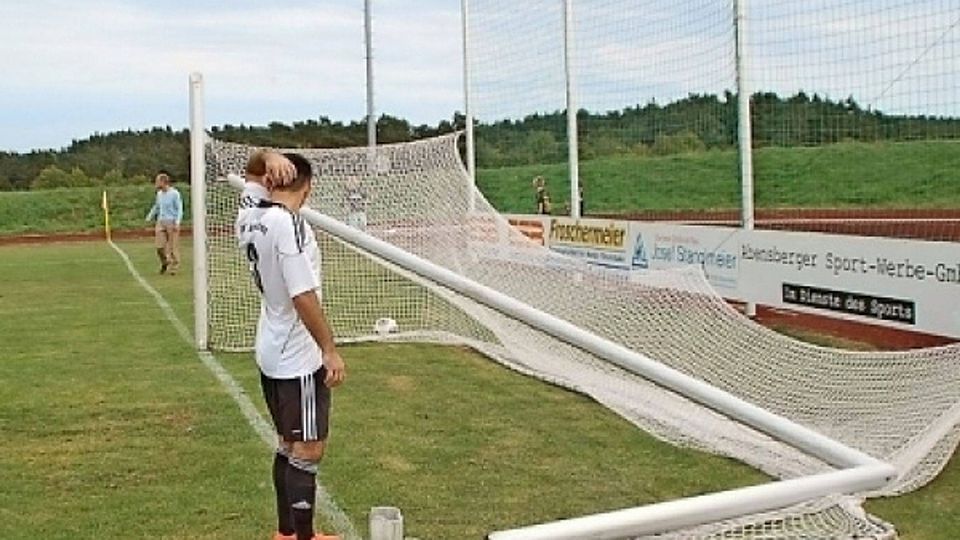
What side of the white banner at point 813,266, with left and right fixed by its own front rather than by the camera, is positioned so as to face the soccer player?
front

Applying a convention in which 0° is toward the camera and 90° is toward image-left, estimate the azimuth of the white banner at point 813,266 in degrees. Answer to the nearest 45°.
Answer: approximately 45°

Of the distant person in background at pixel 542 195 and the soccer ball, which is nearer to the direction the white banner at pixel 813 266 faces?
the soccer ball

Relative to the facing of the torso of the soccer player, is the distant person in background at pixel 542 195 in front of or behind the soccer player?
in front

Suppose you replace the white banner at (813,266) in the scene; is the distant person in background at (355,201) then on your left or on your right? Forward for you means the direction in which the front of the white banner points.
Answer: on your right

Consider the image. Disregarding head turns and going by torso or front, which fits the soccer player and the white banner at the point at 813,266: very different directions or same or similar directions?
very different directions

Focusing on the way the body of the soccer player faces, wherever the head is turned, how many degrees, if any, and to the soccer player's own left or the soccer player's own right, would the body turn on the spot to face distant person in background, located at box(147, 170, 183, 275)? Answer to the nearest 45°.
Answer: approximately 45° to the soccer player's own left

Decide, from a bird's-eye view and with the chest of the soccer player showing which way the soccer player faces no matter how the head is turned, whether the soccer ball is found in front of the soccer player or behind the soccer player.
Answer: in front

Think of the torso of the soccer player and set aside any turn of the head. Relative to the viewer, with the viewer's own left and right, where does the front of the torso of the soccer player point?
facing away from the viewer and to the right of the viewer

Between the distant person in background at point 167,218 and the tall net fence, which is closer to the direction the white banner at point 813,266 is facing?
the distant person in background
